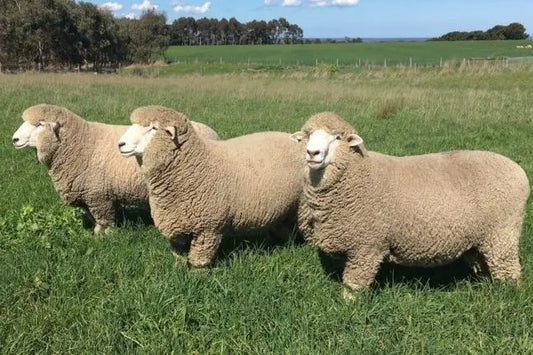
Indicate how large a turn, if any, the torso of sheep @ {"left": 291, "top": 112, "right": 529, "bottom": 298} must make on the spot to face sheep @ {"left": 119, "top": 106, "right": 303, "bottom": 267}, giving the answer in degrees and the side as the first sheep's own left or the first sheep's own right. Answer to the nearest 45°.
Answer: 0° — it already faces it

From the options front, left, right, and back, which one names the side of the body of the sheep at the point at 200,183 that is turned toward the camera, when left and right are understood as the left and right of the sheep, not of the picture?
left

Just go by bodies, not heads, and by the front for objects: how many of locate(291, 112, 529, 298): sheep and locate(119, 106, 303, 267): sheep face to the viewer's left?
2

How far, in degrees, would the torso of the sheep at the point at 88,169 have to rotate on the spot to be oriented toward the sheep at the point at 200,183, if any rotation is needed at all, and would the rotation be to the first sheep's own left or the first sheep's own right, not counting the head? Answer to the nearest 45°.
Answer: approximately 135° to the first sheep's own left

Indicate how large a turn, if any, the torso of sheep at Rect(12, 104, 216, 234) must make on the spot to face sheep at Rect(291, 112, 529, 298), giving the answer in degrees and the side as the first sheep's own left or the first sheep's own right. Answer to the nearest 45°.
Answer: approximately 135° to the first sheep's own left

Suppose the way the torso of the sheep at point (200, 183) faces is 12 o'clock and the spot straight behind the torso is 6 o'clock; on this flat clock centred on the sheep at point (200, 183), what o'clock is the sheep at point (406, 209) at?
the sheep at point (406, 209) is roughly at 7 o'clock from the sheep at point (200, 183).

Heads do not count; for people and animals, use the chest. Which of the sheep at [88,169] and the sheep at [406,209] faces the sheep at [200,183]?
the sheep at [406,209]

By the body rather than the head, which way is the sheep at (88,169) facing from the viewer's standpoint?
to the viewer's left

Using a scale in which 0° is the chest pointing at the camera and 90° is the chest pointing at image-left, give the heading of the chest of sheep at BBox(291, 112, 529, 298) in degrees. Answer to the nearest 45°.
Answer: approximately 90°

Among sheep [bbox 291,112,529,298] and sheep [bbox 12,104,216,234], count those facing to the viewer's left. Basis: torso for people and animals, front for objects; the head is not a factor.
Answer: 2
